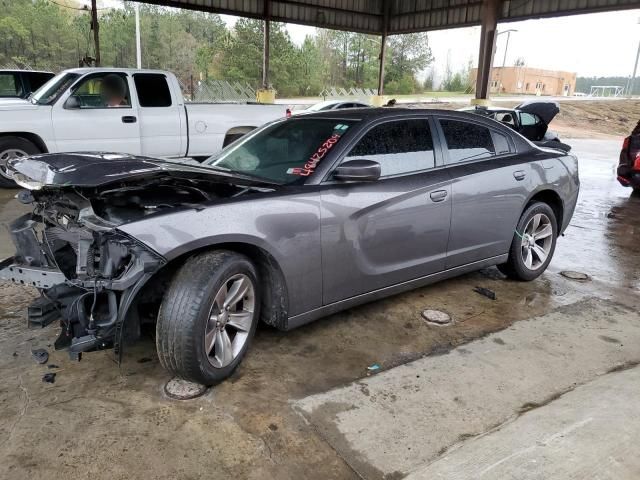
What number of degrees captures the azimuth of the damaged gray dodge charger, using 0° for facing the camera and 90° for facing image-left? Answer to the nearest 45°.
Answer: approximately 45°

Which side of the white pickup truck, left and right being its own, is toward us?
left

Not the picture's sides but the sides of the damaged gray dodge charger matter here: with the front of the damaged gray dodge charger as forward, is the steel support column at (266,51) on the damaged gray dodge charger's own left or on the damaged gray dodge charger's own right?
on the damaged gray dodge charger's own right

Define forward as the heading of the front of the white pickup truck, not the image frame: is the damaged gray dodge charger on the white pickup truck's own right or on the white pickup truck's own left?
on the white pickup truck's own left

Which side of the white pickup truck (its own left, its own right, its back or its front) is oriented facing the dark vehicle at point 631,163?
back

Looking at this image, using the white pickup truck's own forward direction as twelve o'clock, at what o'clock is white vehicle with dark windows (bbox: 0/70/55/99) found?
The white vehicle with dark windows is roughly at 2 o'clock from the white pickup truck.

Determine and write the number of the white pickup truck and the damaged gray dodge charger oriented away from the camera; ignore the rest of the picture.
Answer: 0

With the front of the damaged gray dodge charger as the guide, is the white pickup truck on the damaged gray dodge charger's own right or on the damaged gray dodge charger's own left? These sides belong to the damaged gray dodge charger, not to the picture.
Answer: on the damaged gray dodge charger's own right
